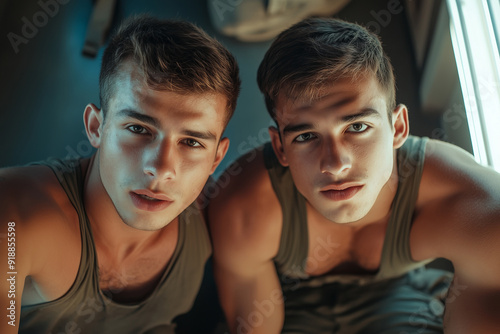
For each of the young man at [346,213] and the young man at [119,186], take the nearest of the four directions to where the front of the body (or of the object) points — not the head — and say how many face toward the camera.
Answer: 2

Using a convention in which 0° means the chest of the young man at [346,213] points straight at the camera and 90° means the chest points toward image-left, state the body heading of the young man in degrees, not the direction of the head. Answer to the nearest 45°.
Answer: approximately 0°
